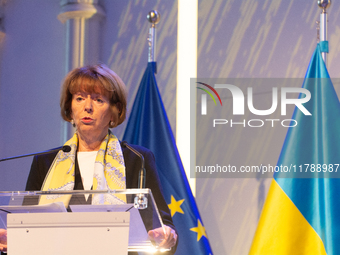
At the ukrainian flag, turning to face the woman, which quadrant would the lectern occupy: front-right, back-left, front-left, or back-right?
front-left

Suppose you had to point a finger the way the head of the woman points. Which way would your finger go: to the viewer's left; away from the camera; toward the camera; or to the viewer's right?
toward the camera

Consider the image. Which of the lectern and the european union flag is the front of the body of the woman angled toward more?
the lectern

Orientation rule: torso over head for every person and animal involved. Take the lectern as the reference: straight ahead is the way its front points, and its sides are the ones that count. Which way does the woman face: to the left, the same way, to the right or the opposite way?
the same way

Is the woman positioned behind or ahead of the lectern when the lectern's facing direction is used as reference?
behind

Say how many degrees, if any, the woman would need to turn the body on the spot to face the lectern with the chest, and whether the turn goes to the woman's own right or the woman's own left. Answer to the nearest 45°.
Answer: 0° — they already face it

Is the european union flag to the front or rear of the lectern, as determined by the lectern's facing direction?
to the rear

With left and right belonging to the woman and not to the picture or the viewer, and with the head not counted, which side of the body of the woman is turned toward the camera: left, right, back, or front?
front

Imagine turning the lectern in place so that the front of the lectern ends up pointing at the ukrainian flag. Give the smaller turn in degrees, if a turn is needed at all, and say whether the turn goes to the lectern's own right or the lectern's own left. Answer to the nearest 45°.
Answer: approximately 135° to the lectern's own left

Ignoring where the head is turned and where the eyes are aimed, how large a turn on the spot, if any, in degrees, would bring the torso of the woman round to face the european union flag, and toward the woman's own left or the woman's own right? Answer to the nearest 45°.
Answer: approximately 135° to the woman's own left
